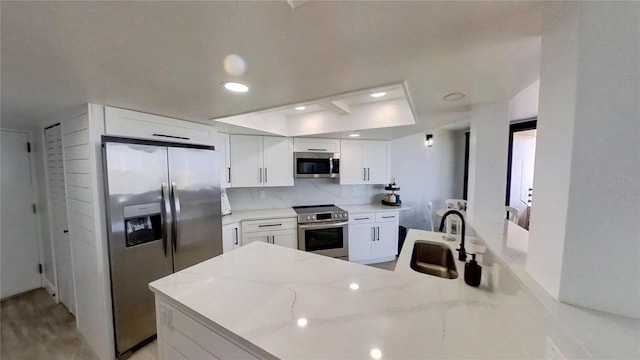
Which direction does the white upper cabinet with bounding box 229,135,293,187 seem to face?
toward the camera

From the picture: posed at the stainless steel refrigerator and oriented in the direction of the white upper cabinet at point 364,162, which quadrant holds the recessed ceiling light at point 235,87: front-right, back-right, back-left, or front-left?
front-right

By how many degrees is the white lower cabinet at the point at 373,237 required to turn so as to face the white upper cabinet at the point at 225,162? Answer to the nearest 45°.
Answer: approximately 45° to its right

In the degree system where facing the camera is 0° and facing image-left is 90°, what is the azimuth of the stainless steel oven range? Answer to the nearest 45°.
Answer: approximately 0°

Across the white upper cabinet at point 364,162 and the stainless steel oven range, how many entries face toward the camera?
2

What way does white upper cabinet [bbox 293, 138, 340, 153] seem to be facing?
toward the camera

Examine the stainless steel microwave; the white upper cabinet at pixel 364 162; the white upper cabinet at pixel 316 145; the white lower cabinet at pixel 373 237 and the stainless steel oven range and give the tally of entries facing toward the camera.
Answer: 5

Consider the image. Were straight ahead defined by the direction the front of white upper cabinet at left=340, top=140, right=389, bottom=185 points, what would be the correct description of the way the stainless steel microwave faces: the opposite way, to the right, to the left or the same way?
the same way

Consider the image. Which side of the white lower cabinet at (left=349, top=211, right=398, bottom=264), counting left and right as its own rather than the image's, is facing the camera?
front

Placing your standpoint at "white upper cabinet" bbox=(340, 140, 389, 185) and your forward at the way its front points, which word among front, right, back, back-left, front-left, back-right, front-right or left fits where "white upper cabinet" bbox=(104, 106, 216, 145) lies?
front-right

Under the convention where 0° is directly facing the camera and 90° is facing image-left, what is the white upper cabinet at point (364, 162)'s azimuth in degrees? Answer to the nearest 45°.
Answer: approximately 0°

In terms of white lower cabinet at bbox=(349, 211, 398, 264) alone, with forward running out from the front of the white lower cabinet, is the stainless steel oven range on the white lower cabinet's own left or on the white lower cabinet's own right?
on the white lower cabinet's own right

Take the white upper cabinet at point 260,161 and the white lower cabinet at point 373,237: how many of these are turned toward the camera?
2
